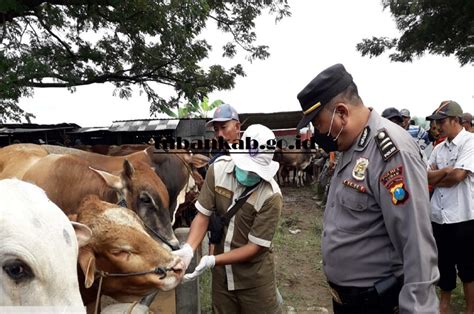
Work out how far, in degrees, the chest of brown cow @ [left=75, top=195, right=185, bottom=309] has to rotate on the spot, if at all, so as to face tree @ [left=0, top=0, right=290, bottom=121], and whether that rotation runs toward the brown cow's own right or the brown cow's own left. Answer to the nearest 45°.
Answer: approximately 90° to the brown cow's own left

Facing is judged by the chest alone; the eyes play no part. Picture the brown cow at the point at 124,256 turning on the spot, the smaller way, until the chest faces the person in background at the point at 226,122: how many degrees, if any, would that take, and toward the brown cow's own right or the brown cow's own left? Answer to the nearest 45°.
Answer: approximately 45° to the brown cow's own left

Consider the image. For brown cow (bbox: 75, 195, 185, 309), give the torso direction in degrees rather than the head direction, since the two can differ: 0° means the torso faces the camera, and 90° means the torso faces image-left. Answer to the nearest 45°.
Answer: approximately 270°

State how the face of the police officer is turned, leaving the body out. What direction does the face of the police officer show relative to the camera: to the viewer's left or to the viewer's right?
to the viewer's left

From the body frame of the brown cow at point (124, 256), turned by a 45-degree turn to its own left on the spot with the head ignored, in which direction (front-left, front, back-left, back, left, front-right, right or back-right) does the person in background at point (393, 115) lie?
front

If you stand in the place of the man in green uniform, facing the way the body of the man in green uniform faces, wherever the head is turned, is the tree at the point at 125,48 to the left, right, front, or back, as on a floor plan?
right

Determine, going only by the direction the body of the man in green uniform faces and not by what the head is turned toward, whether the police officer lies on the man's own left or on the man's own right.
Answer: on the man's own left

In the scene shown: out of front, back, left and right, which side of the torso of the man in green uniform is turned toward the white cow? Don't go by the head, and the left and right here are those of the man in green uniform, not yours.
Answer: front

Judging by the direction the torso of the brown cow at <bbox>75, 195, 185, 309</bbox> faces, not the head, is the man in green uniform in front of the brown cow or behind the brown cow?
in front

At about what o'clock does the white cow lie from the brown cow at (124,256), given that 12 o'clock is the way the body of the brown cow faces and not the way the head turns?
The white cow is roughly at 4 o'clock from the brown cow.

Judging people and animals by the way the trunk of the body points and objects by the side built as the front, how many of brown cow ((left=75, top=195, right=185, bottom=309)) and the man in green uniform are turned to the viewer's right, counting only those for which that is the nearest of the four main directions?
1

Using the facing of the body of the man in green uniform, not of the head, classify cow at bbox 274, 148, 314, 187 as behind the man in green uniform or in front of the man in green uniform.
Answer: behind

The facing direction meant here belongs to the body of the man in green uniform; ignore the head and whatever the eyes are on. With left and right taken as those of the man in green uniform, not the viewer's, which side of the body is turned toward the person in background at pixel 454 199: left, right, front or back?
back

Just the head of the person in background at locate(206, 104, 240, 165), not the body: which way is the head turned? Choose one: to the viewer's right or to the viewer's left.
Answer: to the viewer's left

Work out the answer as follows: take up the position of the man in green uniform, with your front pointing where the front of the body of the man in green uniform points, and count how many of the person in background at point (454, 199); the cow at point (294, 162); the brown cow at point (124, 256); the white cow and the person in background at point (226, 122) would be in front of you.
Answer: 2

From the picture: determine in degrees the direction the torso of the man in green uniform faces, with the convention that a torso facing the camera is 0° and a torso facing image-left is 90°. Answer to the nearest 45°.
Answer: approximately 45°
